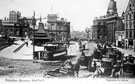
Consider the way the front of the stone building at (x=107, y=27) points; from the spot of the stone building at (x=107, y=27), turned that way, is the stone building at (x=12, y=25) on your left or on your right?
on your right
